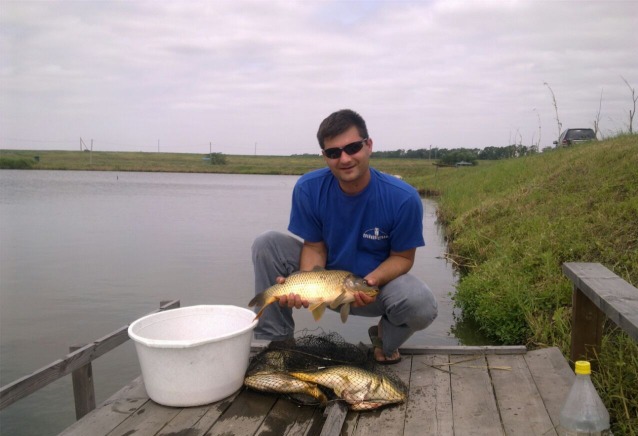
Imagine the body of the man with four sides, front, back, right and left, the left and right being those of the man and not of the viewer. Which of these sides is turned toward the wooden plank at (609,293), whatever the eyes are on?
left

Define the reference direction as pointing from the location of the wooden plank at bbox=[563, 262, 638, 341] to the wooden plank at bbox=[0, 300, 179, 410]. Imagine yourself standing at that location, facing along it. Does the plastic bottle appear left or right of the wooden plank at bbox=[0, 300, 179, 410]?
left

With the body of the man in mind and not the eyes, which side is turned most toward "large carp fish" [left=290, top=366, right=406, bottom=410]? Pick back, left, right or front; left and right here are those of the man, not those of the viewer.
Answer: front

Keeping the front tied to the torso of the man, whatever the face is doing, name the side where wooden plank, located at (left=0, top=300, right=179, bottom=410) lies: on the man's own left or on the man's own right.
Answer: on the man's own right

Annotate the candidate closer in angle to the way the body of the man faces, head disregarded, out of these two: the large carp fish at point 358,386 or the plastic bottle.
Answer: the large carp fish

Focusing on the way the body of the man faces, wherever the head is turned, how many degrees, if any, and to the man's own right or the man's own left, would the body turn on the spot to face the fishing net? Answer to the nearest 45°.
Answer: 0° — they already face it

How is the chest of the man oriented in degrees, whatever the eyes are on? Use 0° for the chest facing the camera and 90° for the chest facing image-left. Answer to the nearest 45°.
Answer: approximately 0°

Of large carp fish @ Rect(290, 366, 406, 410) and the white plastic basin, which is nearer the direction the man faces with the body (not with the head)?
the large carp fish

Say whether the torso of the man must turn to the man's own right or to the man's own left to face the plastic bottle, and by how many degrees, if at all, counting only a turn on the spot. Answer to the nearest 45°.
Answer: approximately 45° to the man's own left

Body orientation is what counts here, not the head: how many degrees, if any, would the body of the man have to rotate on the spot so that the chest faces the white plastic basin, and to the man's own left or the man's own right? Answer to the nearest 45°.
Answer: approximately 45° to the man's own right

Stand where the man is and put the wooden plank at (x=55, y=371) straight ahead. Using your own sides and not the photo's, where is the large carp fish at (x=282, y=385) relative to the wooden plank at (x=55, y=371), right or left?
left

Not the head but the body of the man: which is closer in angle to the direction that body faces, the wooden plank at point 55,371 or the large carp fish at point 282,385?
the large carp fish
